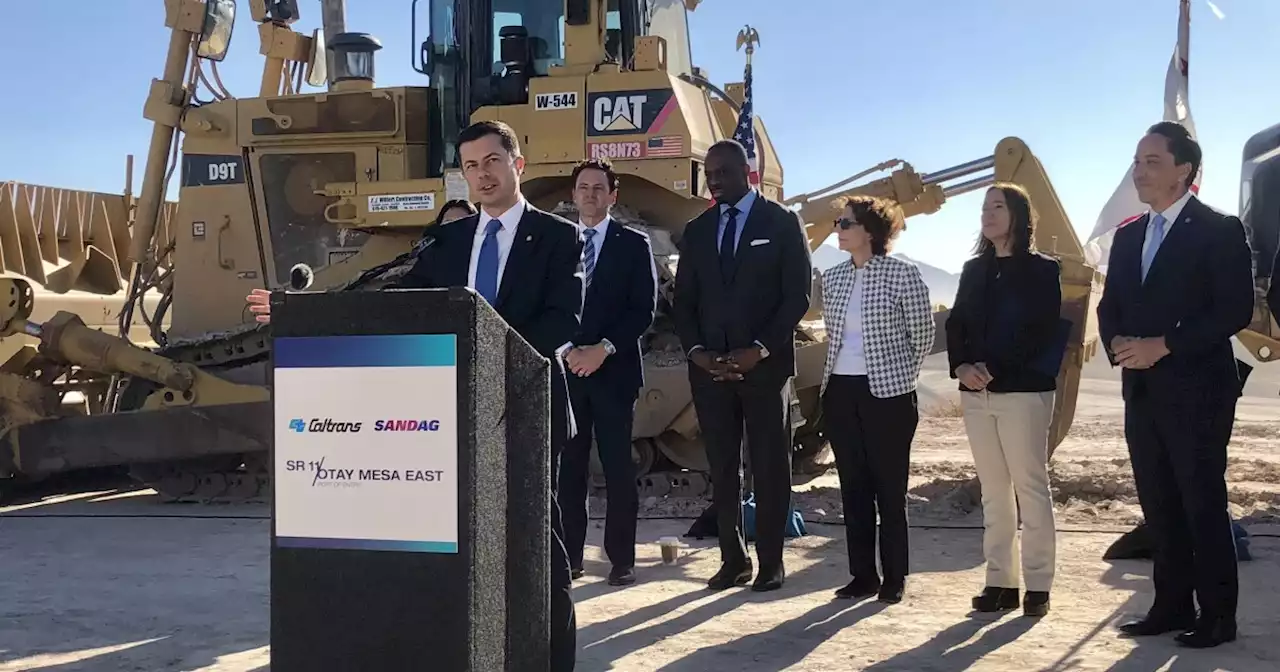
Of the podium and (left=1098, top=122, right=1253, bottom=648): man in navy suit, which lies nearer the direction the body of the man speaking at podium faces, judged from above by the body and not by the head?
the podium

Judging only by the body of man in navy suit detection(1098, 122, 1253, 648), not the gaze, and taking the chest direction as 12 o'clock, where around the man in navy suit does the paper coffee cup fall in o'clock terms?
The paper coffee cup is roughly at 2 o'clock from the man in navy suit.

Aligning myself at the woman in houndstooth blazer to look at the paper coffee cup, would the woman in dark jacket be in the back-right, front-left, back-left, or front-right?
back-right

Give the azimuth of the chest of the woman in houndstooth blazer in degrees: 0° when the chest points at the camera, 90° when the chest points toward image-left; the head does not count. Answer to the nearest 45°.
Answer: approximately 45°

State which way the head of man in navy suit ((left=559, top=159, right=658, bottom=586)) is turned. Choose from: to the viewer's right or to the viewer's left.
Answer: to the viewer's left

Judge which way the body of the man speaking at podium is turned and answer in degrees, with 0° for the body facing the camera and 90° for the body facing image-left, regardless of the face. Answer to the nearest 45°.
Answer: approximately 45°

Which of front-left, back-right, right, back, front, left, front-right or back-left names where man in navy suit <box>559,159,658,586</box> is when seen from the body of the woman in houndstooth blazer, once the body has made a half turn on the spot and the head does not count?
back-left

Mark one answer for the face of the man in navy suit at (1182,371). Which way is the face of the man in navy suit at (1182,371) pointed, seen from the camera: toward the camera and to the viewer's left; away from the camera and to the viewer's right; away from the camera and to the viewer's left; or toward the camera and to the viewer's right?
toward the camera and to the viewer's left

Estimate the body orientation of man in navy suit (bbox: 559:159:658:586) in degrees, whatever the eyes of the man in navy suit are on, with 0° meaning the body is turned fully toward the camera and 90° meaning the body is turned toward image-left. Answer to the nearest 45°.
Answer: approximately 45°

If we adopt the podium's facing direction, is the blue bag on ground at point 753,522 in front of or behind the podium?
behind

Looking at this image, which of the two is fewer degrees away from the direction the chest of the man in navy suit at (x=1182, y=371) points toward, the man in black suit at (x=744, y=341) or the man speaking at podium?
the man speaking at podium

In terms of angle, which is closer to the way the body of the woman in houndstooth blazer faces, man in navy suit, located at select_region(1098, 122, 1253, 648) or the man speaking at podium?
the man speaking at podium
